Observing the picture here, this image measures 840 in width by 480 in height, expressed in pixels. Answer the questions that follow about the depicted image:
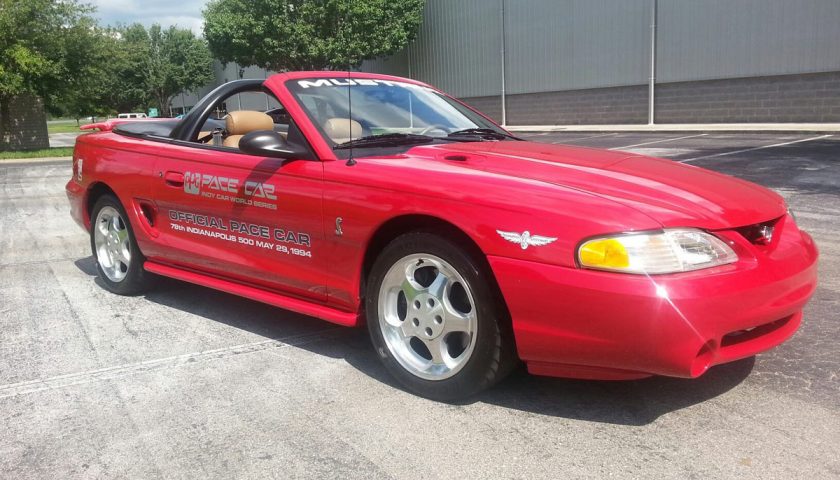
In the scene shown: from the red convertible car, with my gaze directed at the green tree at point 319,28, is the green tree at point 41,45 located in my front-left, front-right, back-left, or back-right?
front-left

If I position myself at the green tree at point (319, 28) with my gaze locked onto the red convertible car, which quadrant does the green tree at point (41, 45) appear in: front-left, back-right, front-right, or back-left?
front-right

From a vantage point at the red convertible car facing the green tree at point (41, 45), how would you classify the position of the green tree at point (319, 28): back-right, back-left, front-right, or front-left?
front-right

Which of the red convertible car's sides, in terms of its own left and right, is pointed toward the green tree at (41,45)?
back

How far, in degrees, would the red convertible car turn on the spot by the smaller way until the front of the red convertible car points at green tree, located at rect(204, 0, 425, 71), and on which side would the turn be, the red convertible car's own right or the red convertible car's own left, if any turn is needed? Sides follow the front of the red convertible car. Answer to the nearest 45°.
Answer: approximately 135° to the red convertible car's own left
